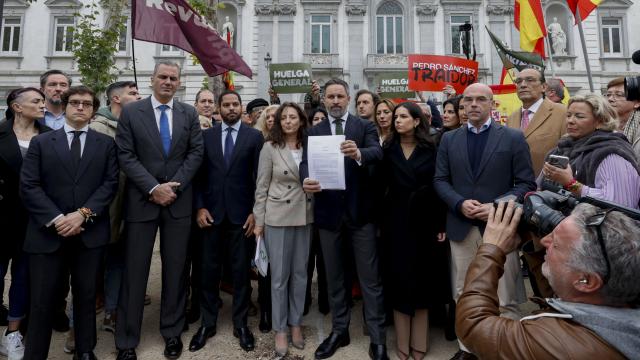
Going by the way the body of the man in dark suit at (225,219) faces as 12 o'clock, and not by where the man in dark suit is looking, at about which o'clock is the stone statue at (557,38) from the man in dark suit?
The stone statue is roughly at 8 o'clock from the man in dark suit.

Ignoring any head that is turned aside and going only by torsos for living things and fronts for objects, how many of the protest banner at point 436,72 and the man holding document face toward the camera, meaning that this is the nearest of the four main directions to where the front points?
2

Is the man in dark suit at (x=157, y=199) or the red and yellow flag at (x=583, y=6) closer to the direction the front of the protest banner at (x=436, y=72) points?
the man in dark suit

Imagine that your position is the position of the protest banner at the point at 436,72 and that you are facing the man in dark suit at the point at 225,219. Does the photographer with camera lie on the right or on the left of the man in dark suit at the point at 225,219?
left

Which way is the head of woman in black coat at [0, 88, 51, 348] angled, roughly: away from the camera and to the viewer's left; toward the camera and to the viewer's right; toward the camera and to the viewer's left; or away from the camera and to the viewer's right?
toward the camera and to the viewer's right
